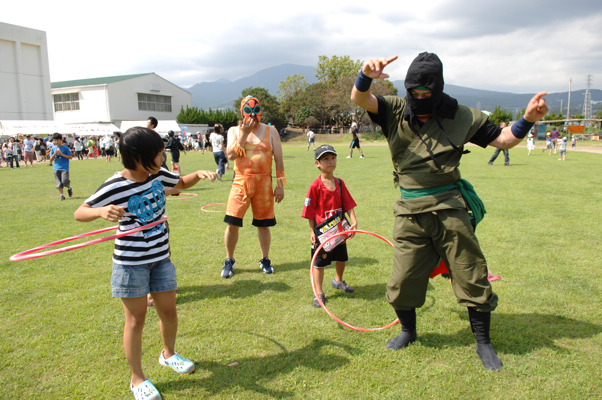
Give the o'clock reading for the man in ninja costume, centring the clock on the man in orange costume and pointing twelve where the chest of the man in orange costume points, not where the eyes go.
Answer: The man in ninja costume is roughly at 11 o'clock from the man in orange costume.

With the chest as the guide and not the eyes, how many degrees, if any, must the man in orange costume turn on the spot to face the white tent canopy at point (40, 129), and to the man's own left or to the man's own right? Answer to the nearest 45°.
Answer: approximately 135° to the man's own right

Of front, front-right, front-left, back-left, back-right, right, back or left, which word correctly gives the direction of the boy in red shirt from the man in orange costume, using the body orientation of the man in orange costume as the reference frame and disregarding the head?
front-left

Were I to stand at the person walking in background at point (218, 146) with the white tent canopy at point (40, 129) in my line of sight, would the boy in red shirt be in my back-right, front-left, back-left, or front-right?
back-left

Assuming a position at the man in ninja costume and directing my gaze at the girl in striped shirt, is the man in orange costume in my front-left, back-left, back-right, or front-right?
front-right

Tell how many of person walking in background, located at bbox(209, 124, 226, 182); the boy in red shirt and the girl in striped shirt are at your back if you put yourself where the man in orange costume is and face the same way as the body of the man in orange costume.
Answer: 1

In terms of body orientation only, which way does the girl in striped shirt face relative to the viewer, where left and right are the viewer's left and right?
facing the viewer and to the right of the viewer

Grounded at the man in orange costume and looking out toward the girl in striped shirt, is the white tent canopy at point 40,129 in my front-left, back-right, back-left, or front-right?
back-right

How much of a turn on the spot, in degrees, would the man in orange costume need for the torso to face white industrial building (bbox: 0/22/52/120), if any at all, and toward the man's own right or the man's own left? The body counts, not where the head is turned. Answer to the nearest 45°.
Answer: approximately 135° to the man's own right

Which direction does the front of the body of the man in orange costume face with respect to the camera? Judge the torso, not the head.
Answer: toward the camera

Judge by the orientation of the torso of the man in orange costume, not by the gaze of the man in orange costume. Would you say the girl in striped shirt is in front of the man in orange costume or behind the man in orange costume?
in front

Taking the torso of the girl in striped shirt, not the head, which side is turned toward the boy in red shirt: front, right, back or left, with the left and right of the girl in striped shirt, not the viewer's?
left

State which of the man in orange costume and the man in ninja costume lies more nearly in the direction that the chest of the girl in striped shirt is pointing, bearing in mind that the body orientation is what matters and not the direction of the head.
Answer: the man in ninja costume

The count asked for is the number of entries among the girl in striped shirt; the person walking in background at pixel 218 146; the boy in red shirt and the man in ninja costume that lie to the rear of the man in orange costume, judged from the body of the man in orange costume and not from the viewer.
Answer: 1

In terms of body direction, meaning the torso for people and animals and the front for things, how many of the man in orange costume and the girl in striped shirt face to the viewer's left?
0
